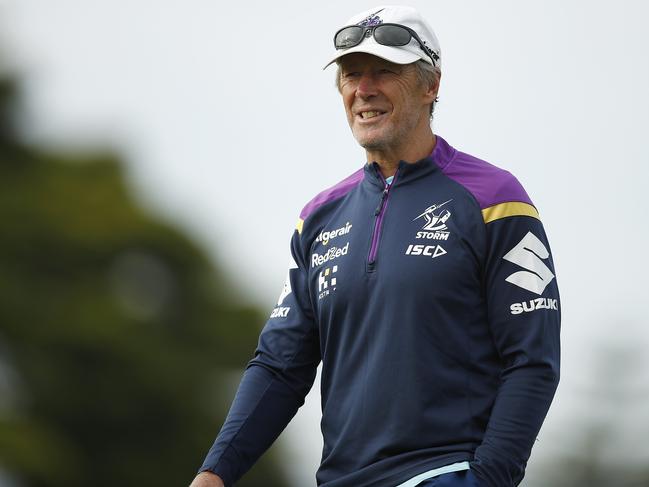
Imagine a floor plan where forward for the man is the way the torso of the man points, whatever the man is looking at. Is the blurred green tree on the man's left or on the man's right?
on the man's right

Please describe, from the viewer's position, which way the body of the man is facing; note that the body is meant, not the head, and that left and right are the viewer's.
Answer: facing the viewer and to the left of the viewer

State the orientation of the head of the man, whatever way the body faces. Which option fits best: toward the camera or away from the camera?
toward the camera
